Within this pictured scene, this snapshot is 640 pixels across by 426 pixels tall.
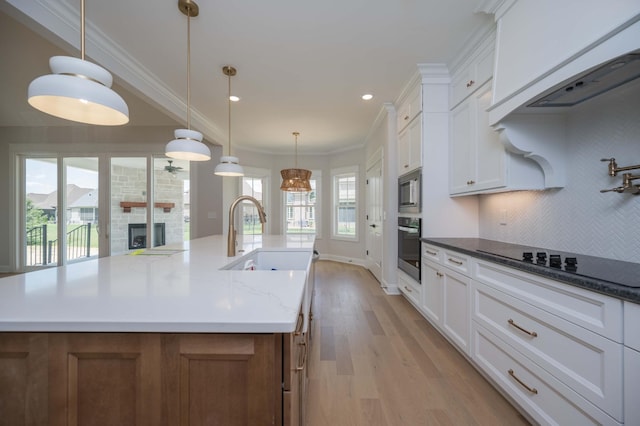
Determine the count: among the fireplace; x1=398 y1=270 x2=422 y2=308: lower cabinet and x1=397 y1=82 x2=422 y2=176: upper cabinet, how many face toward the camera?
1

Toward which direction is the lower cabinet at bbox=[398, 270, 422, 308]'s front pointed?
to the viewer's left

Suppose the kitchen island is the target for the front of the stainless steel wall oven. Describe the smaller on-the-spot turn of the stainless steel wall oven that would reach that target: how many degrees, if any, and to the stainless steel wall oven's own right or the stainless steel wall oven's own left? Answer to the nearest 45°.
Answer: approximately 90° to the stainless steel wall oven's own left

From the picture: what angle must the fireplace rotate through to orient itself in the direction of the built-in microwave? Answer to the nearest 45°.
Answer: approximately 45° to its left

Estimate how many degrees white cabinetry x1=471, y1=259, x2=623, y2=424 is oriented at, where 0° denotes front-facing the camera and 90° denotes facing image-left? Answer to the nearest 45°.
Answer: approximately 45°

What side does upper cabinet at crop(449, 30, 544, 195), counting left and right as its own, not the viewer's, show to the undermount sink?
front

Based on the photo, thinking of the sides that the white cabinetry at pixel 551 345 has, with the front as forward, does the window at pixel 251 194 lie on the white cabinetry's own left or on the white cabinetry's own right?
on the white cabinetry's own right

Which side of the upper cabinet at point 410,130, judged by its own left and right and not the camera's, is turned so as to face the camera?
left

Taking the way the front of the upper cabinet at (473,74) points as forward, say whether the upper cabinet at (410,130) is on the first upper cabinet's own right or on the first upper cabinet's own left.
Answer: on the first upper cabinet's own right

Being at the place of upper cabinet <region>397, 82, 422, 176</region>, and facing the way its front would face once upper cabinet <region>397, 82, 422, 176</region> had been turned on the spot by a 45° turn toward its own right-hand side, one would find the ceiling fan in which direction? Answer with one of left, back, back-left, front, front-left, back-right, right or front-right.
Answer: front-left

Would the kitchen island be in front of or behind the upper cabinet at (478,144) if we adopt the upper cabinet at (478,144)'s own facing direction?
in front

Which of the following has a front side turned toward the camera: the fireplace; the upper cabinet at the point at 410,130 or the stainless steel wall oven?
the fireplace

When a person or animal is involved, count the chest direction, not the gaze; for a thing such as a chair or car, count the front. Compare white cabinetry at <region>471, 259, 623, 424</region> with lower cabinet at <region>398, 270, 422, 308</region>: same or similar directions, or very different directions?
same or similar directions

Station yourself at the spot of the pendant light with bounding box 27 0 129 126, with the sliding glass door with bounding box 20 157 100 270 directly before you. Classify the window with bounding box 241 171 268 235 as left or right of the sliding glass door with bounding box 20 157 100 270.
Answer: right

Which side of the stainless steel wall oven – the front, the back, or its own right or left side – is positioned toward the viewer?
left

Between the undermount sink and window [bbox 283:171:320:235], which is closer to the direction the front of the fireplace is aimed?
the undermount sink

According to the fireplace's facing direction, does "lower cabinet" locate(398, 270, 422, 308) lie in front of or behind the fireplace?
in front

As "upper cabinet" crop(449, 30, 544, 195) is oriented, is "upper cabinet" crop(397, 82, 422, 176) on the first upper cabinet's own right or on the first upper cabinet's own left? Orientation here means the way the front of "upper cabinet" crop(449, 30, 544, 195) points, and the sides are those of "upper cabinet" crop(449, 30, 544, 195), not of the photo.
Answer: on the first upper cabinet's own right

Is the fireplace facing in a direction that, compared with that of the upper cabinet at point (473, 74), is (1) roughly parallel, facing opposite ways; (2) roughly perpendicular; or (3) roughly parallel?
roughly perpendicular

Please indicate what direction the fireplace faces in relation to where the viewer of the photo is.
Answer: facing the viewer
